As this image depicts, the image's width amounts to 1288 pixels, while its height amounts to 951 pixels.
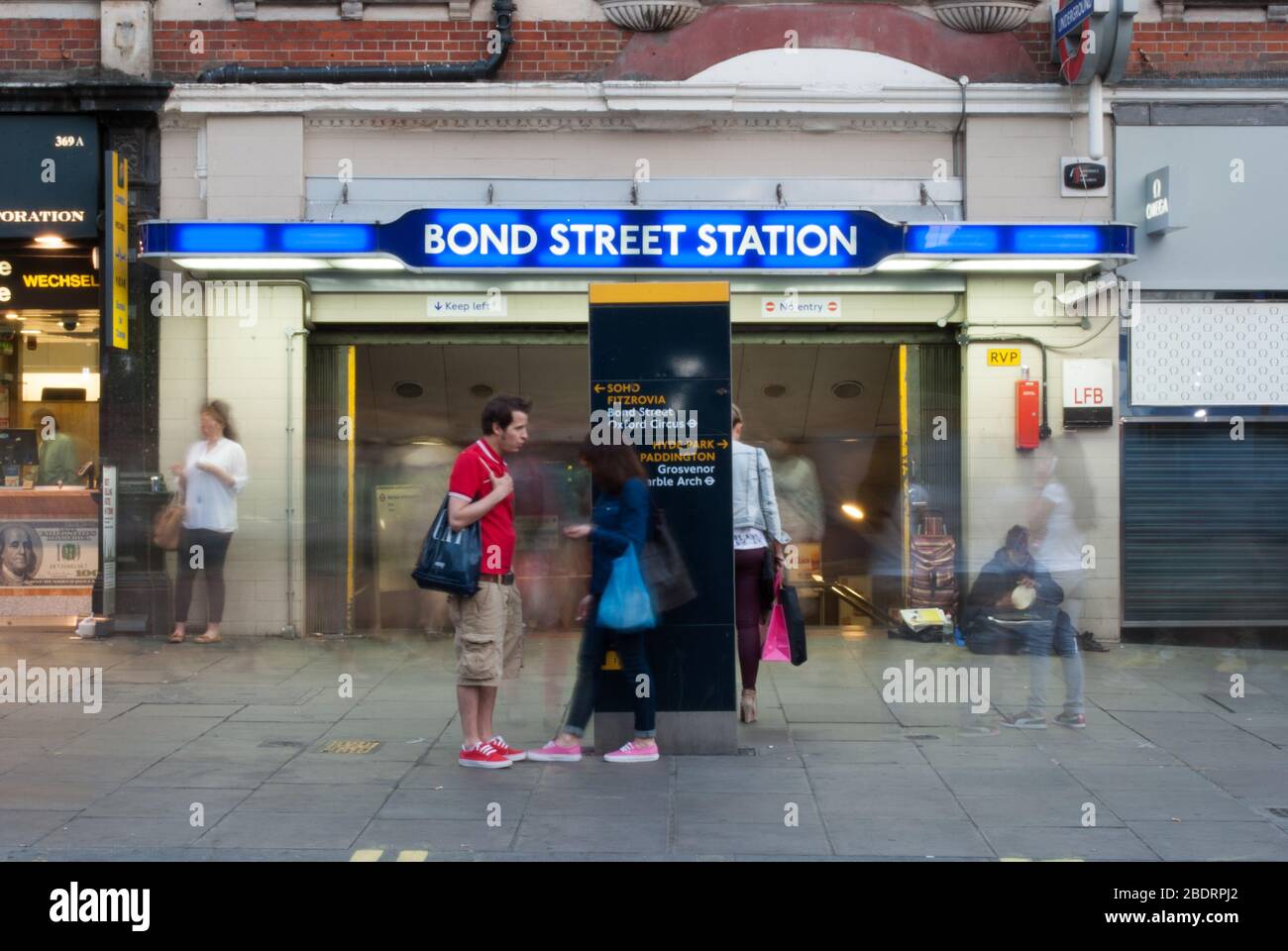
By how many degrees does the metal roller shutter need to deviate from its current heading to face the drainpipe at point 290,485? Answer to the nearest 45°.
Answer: approximately 90° to its right

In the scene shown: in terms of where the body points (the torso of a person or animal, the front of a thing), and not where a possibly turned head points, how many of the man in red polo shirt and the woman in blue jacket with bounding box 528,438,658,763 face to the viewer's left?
1

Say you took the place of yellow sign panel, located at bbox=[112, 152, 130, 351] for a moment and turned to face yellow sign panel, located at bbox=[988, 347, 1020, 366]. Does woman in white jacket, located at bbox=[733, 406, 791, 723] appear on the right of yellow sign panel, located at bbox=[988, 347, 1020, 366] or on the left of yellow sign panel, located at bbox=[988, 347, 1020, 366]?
right

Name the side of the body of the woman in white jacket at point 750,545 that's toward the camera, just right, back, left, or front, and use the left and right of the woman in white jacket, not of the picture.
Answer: back

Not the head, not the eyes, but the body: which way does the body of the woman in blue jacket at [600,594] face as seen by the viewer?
to the viewer's left

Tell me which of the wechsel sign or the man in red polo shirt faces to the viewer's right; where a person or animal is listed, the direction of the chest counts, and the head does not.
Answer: the man in red polo shirt

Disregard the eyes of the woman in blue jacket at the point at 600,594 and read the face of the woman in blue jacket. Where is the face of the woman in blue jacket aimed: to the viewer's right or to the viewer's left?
to the viewer's left

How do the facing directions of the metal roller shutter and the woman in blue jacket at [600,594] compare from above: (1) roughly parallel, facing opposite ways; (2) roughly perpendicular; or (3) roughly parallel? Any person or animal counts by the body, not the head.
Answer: roughly perpendicular

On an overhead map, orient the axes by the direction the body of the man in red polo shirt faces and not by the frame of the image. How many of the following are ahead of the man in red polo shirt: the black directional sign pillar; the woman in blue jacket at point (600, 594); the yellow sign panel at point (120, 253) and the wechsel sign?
2

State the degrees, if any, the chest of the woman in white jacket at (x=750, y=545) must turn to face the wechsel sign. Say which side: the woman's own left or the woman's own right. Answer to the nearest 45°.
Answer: approximately 45° to the woman's own left

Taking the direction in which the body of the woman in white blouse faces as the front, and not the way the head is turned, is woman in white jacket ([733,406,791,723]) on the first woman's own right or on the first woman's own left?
on the first woman's own left
